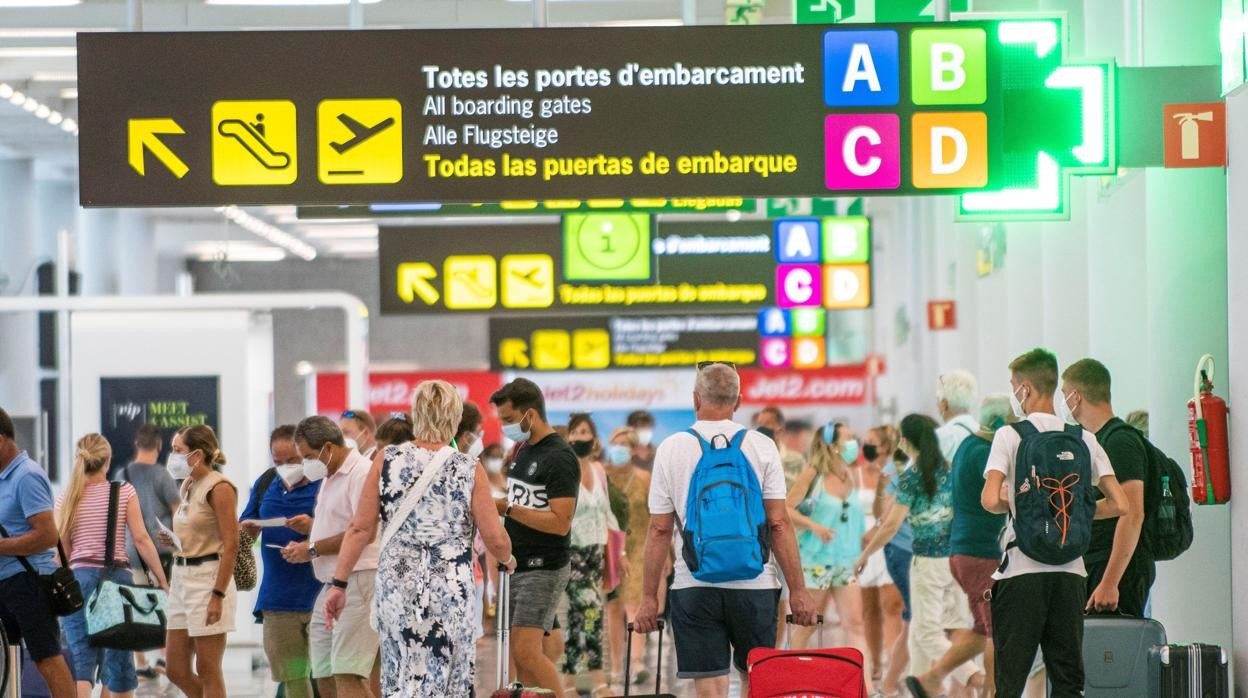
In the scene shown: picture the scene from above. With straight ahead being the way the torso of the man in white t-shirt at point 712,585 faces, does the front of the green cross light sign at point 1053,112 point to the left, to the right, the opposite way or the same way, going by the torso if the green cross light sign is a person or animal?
the opposite way

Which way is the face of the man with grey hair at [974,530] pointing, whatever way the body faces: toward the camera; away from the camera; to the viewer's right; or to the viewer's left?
away from the camera

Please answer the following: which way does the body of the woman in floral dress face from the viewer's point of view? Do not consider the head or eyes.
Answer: away from the camera

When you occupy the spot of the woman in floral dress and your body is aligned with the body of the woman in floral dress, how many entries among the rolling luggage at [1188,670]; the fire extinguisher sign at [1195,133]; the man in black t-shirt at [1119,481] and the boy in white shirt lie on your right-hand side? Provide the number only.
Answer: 4

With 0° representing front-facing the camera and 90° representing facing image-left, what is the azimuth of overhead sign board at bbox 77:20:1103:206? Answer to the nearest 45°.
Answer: approximately 0°

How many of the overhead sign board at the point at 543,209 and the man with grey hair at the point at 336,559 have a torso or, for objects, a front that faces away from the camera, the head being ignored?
0

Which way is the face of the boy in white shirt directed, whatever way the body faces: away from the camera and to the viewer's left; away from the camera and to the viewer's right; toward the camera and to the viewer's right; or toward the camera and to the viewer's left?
away from the camera and to the viewer's left

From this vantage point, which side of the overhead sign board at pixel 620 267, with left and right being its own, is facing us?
front

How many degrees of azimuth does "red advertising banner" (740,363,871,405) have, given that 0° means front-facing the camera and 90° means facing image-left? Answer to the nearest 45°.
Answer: approximately 0°

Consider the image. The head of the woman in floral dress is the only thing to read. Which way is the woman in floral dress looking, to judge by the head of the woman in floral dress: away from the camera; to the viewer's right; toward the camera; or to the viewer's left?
away from the camera

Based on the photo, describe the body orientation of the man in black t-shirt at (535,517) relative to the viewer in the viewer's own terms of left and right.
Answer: facing the viewer and to the left of the viewer

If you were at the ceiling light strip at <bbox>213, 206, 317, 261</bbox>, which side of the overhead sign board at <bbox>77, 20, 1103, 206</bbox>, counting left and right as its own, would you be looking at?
back

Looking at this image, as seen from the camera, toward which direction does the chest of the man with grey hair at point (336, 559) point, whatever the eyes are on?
to the viewer's left

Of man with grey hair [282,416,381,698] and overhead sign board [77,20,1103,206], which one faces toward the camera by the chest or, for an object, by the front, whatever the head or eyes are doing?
the overhead sign board

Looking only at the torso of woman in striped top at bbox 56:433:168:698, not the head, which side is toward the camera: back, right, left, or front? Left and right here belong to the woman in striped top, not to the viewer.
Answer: back

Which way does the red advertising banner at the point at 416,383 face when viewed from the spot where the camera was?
facing the viewer
